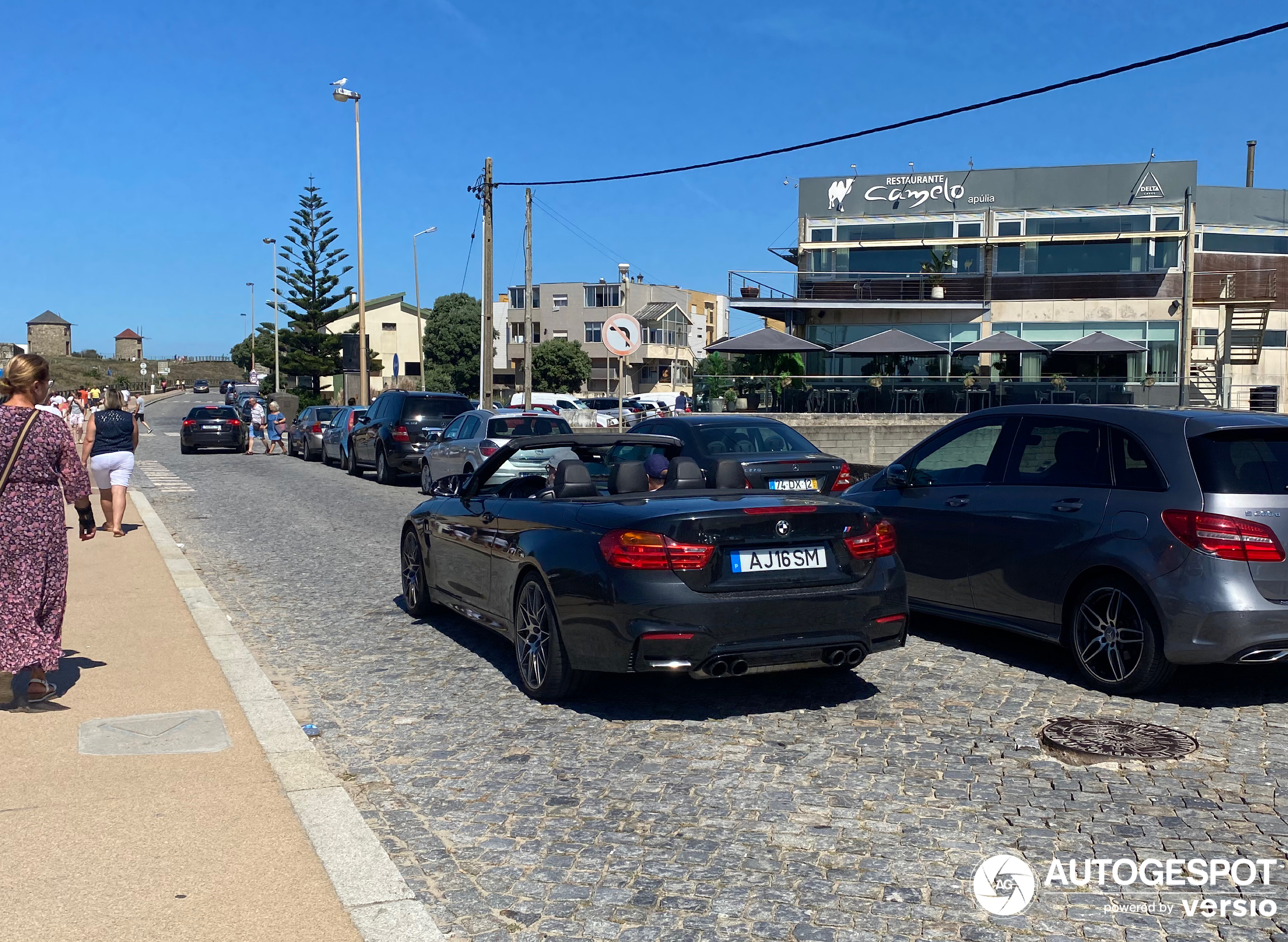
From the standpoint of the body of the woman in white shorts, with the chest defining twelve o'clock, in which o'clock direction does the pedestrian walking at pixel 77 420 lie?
The pedestrian walking is roughly at 12 o'clock from the woman in white shorts.

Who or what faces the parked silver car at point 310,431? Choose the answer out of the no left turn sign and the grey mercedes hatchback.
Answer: the grey mercedes hatchback

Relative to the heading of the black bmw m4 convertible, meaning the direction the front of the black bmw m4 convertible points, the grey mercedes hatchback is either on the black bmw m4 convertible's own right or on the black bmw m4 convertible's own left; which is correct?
on the black bmw m4 convertible's own right

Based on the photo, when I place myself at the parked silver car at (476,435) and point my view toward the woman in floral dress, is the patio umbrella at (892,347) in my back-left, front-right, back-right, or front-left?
back-left

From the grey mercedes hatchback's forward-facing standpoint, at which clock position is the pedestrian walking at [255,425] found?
The pedestrian walking is roughly at 12 o'clock from the grey mercedes hatchback.

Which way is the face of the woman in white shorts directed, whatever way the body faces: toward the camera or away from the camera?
away from the camera

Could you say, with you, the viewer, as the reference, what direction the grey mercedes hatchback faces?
facing away from the viewer and to the left of the viewer

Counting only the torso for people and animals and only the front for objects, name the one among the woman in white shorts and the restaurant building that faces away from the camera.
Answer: the woman in white shorts

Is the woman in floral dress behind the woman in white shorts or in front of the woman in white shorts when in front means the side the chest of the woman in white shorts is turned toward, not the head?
behind

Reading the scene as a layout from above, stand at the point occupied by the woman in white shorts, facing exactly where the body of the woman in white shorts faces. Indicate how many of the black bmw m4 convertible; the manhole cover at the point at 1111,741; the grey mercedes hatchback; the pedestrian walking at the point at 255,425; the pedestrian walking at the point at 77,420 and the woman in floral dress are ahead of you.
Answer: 2

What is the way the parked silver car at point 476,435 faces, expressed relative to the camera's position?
facing away from the viewer and to the left of the viewer

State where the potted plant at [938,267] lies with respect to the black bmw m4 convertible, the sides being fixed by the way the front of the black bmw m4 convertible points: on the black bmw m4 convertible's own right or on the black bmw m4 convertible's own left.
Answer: on the black bmw m4 convertible's own right

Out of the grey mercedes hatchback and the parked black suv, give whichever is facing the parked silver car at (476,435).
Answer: the grey mercedes hatchback

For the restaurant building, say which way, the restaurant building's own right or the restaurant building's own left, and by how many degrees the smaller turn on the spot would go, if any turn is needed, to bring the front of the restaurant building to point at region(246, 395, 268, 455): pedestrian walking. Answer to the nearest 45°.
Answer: approximately 45° to the restaurant building's own right

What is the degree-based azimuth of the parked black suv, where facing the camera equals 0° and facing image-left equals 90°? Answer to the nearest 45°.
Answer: approximately 135°

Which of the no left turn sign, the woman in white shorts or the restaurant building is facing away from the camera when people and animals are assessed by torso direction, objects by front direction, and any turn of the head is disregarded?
the woman in white shorts
